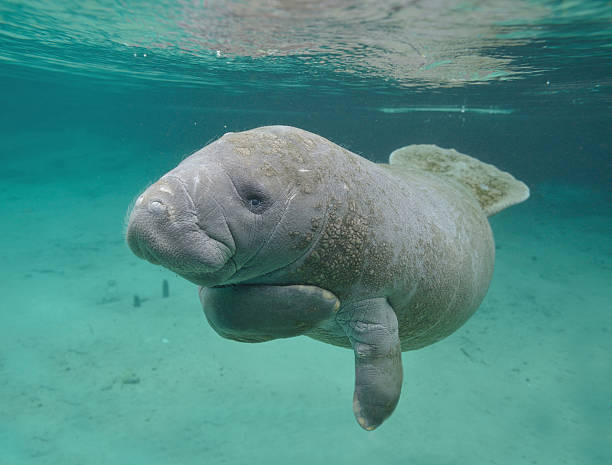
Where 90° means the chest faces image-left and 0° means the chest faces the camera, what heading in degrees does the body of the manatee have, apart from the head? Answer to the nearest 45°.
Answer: approximately 45°
